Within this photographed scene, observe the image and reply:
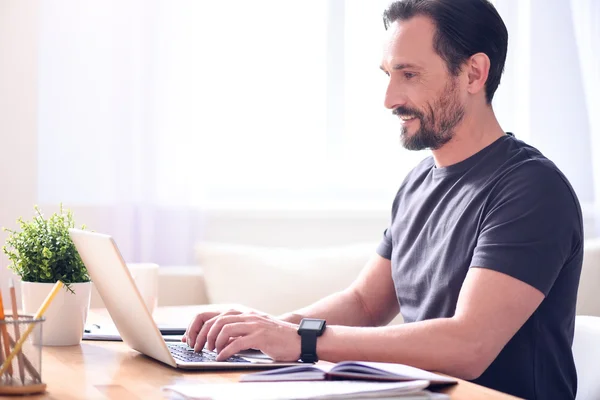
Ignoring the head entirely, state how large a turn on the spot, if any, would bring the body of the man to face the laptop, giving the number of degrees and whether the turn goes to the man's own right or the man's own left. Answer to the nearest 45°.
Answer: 0° — they already face it

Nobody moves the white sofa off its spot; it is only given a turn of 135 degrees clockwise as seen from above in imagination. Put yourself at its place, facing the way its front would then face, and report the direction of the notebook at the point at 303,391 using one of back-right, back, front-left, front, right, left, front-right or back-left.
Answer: back-left

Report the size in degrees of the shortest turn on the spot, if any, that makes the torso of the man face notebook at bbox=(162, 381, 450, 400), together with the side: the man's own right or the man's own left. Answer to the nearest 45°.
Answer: approximately 45° to the man's own left

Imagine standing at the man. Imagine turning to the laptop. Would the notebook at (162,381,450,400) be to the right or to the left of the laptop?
left

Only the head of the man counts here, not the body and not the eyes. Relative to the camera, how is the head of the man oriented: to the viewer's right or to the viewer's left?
to the viewer's left

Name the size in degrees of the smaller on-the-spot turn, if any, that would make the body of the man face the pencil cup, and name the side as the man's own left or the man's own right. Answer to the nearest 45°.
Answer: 0° — they already face it

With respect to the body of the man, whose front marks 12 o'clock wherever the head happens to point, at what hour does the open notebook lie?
The open notebook is roughly at 11 o'clock from the man.

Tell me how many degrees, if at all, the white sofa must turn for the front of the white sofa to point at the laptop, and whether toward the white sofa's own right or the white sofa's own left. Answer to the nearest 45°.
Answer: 0° — it already faces it

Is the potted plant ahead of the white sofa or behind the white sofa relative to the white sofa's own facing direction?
ahead

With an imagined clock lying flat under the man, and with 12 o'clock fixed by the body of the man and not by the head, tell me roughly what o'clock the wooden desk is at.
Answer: The wooden desk is roughly at 12 o'clock from the man.
